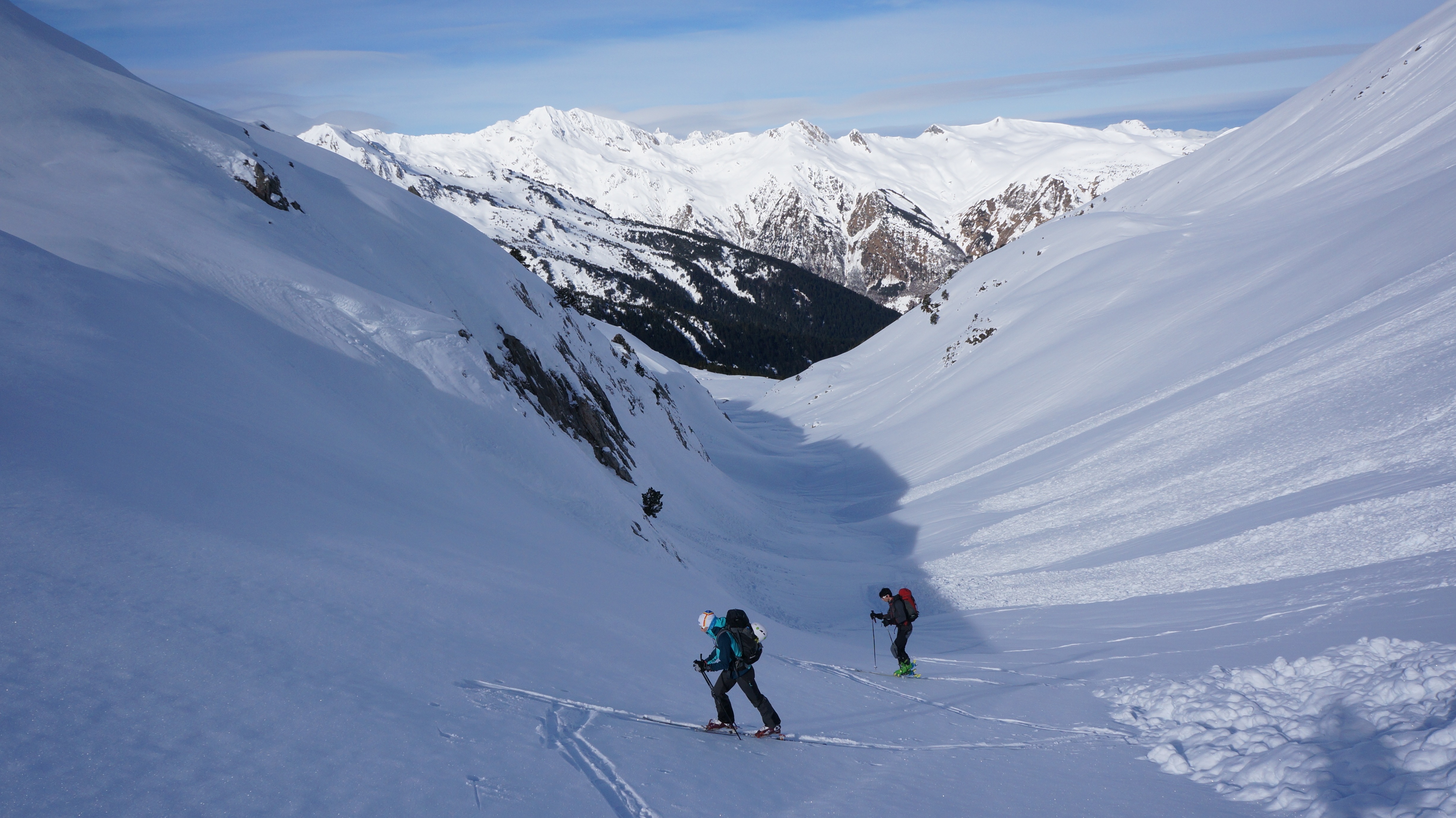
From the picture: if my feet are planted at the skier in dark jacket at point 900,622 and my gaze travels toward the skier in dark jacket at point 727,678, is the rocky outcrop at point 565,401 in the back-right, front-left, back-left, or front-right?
back-right

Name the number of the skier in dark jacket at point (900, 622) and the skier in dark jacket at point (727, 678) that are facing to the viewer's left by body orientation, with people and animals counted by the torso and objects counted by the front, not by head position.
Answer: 2

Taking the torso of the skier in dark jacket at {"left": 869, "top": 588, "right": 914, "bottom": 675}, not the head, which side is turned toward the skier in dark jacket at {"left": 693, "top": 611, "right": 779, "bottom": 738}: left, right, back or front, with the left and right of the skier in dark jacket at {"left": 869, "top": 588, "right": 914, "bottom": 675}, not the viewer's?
left

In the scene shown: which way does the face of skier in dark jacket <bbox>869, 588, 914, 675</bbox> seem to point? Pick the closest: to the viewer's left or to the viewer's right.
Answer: to the viewer's left

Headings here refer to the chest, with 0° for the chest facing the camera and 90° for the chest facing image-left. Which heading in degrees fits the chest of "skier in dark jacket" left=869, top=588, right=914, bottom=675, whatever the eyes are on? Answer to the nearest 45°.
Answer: approximately 90°

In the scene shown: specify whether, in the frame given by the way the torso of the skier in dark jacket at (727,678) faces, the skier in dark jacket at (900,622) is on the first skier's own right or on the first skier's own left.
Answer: on the first skier's own right

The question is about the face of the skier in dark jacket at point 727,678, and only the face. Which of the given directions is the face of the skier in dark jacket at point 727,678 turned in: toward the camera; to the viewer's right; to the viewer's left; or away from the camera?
to the viewer's left

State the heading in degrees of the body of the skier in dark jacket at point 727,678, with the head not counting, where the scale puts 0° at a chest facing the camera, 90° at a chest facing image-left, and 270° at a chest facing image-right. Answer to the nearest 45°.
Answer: approximately 90°

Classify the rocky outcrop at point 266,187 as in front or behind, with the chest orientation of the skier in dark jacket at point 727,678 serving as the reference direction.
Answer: in front
